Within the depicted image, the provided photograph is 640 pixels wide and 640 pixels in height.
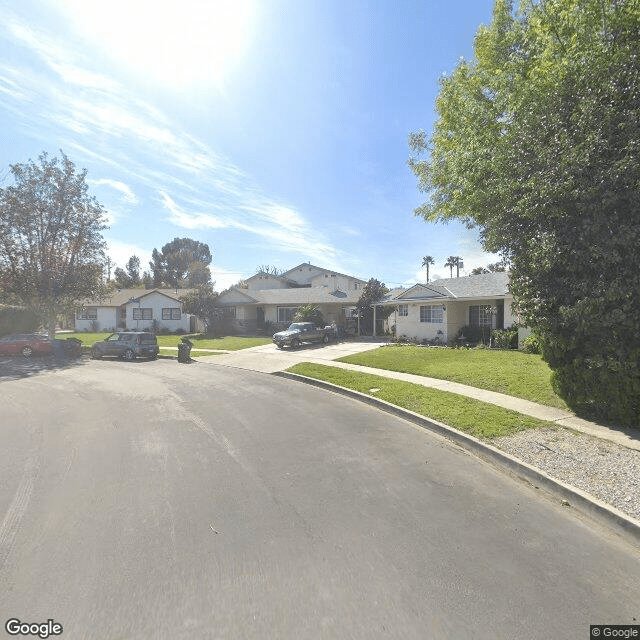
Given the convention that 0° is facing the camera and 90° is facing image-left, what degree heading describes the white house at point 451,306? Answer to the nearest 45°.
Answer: approximately 45°

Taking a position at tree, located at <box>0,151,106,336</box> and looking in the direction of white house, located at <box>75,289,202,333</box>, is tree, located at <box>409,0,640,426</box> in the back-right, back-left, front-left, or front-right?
back-right

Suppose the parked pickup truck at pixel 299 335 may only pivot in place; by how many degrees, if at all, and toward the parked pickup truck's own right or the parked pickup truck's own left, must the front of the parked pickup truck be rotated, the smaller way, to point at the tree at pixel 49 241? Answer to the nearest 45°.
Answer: approximately 45° to the parked pickup truck's own right

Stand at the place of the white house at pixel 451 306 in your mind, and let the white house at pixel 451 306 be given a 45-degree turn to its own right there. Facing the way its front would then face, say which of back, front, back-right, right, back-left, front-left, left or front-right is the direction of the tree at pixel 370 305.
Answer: front-right

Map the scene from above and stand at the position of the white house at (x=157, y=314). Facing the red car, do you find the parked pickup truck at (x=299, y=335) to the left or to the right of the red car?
left

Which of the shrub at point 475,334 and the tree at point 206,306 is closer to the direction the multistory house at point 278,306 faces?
the shrub

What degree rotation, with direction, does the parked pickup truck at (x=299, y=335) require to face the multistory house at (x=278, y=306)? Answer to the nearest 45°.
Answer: approximately 135° to its right

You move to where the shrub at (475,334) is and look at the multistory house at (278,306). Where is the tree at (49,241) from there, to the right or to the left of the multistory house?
left

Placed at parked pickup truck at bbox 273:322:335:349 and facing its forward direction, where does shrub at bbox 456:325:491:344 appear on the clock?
The shrub is roughly at 8 o'clock from the parked pickup truck.

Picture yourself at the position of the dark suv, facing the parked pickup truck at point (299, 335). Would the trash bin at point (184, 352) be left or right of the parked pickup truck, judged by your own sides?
right

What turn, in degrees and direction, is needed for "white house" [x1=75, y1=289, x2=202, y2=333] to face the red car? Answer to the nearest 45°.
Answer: approximately 45° to its right

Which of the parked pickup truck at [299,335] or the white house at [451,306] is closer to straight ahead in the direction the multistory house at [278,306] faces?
the parked pickup truck

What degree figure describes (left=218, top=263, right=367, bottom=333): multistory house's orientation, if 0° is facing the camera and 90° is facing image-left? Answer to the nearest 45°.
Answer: approximately 0°

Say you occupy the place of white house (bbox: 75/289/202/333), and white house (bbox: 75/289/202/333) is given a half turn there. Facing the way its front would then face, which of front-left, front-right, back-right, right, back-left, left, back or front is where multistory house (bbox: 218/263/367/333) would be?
back-right

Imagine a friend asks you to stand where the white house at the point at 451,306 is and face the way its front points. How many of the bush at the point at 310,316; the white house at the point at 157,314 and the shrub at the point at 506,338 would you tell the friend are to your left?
1
